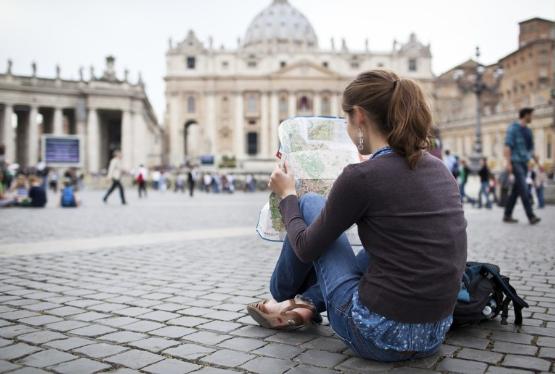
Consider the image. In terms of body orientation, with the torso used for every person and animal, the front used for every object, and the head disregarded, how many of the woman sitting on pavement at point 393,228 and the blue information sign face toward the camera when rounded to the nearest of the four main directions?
1

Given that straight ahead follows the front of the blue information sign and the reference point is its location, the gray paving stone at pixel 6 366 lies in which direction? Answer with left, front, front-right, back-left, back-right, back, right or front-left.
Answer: front

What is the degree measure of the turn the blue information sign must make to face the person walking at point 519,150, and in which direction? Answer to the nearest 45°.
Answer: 0° — it already faces them

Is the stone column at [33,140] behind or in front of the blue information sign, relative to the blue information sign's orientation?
behind

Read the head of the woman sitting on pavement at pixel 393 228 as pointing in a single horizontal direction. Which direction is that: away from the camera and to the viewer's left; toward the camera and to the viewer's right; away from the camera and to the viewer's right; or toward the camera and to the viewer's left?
away from the camera and to the viewer's left

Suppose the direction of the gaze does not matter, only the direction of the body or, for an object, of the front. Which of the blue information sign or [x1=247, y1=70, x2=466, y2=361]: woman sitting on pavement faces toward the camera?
the blue information sign

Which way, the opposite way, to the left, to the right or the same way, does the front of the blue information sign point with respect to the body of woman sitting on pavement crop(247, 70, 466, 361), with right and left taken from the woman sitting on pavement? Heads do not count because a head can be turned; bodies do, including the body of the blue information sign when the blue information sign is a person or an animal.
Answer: the opposite way

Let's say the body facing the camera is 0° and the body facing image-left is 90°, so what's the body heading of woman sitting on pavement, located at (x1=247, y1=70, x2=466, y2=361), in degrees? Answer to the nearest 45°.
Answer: approximately 135°

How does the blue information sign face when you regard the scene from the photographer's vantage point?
facing the viewer

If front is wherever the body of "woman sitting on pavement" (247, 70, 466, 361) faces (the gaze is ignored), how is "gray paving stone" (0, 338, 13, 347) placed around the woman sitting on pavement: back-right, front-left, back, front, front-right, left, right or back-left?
front-left

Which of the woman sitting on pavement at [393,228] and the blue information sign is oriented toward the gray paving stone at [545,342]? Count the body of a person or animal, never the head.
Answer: the blue information sign

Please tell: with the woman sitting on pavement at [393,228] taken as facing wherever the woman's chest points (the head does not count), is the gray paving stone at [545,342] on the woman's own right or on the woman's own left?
on the woman's own right

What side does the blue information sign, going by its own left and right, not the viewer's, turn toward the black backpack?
front

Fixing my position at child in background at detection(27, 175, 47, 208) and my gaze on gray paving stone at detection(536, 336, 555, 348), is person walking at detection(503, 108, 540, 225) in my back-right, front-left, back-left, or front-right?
front-left
